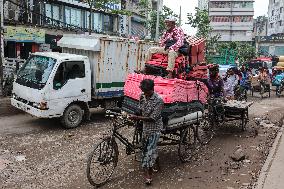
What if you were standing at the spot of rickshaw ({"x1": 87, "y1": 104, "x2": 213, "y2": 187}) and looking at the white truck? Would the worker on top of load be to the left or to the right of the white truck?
right

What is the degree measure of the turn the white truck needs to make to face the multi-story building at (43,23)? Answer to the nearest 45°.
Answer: approximately 135° to its right

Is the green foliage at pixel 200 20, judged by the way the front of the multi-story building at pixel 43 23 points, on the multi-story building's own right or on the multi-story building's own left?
on the multi-story building's own left

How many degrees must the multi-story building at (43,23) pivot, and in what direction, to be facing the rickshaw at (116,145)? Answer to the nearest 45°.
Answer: approximately 45° to its right

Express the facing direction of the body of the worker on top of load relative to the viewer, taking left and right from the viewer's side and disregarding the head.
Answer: facing the viewer and to the left of the viewer

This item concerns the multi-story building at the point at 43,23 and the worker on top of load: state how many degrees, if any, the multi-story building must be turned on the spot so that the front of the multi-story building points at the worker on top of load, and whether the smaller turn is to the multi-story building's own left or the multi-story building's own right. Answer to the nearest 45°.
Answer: approximately 45° to the multi-story building's own right

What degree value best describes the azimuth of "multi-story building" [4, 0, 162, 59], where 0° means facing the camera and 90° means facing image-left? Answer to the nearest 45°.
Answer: approximately 315°

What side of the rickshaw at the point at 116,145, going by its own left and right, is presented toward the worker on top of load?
back

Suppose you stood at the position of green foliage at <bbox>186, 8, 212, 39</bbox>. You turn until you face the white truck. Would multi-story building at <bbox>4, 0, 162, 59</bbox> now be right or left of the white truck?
right

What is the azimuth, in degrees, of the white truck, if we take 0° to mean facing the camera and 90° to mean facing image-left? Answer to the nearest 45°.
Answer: approximately 45°

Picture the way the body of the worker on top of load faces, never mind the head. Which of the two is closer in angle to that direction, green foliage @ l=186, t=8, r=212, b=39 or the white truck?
the white truck
